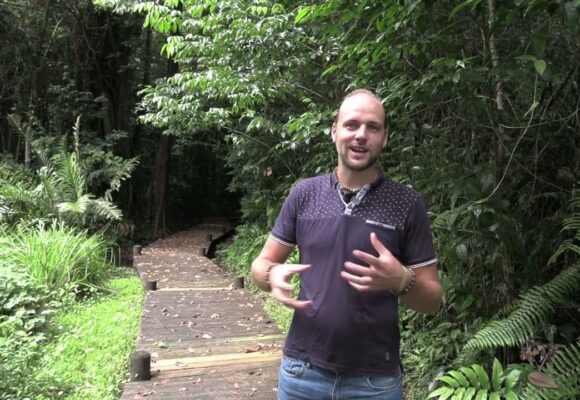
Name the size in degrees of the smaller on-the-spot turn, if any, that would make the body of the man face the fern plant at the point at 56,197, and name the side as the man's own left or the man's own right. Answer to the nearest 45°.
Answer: approximately 135° to the man's own right

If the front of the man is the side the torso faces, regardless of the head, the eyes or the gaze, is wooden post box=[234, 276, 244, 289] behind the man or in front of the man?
behind

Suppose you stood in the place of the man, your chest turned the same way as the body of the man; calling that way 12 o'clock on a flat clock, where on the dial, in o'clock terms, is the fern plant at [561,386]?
The fern plant is roughly at 8 o'clock from the man.

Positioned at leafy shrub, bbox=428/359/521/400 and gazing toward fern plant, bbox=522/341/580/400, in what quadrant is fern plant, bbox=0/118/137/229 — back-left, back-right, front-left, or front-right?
back-left

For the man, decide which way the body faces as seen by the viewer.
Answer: toward the camera
